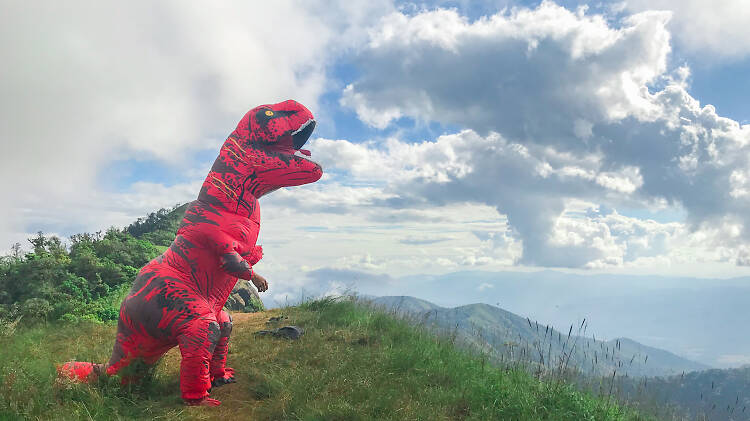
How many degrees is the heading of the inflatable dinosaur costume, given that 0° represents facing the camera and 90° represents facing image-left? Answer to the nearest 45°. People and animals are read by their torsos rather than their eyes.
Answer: approximately 270°

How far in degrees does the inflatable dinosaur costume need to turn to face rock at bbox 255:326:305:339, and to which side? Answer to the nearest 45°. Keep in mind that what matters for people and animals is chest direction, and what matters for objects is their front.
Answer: approximately 45° to its left

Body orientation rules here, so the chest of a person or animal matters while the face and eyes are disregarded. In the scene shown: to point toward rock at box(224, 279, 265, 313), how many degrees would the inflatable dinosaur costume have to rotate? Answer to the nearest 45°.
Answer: approximately 90° to its left
